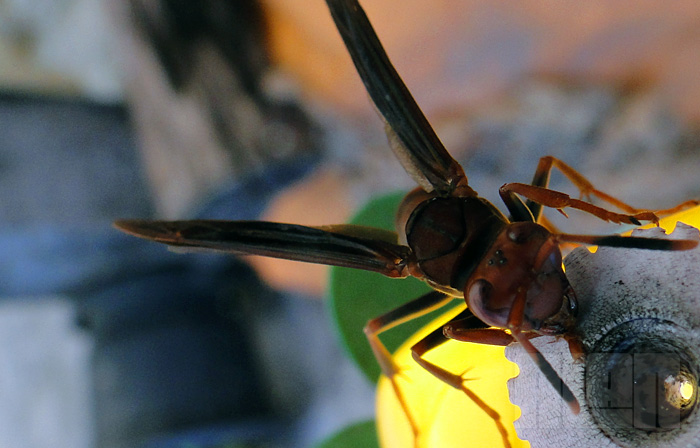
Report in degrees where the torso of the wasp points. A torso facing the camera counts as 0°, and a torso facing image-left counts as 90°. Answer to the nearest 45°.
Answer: approximately 315°
